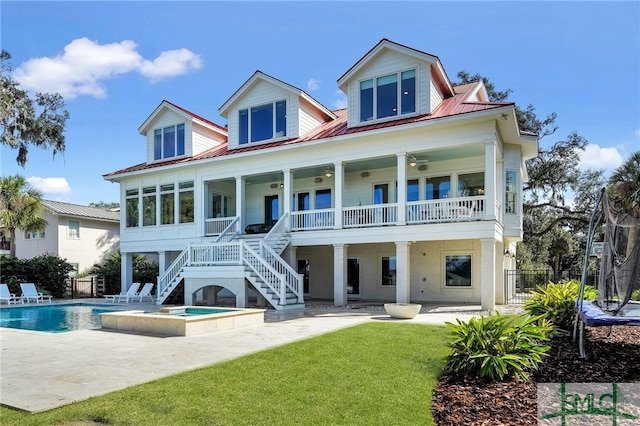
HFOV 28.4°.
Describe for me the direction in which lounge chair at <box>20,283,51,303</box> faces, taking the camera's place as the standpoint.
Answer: facing to the right of the viewer

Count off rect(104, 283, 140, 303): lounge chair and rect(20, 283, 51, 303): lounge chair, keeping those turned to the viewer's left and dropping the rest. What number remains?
1

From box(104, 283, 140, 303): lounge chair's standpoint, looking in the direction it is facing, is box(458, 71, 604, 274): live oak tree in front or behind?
behind

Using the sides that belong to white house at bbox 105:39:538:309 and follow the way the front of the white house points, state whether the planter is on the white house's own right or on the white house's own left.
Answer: on the white house's own left

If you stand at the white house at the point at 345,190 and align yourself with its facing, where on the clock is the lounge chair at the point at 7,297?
The lounge chair is roughly at 2 o'clock from the white house.

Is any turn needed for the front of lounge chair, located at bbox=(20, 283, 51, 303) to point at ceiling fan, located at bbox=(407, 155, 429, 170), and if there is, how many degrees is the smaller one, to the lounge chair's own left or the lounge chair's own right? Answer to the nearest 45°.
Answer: approximately 45° to the lounge chair's own right

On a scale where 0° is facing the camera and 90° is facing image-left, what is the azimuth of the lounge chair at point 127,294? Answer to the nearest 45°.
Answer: approximately 90°

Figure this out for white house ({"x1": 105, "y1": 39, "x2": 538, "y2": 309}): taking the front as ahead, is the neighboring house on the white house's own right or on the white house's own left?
on the white house's own right
